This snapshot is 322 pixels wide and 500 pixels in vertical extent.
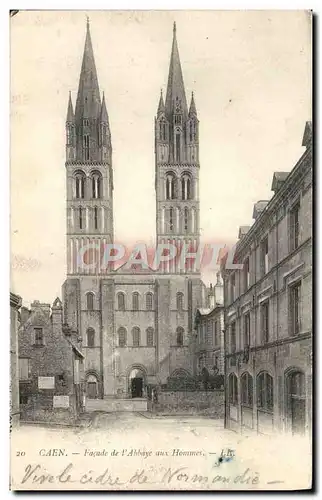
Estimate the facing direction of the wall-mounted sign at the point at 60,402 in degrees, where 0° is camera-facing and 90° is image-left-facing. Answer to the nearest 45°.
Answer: approximately 0°
